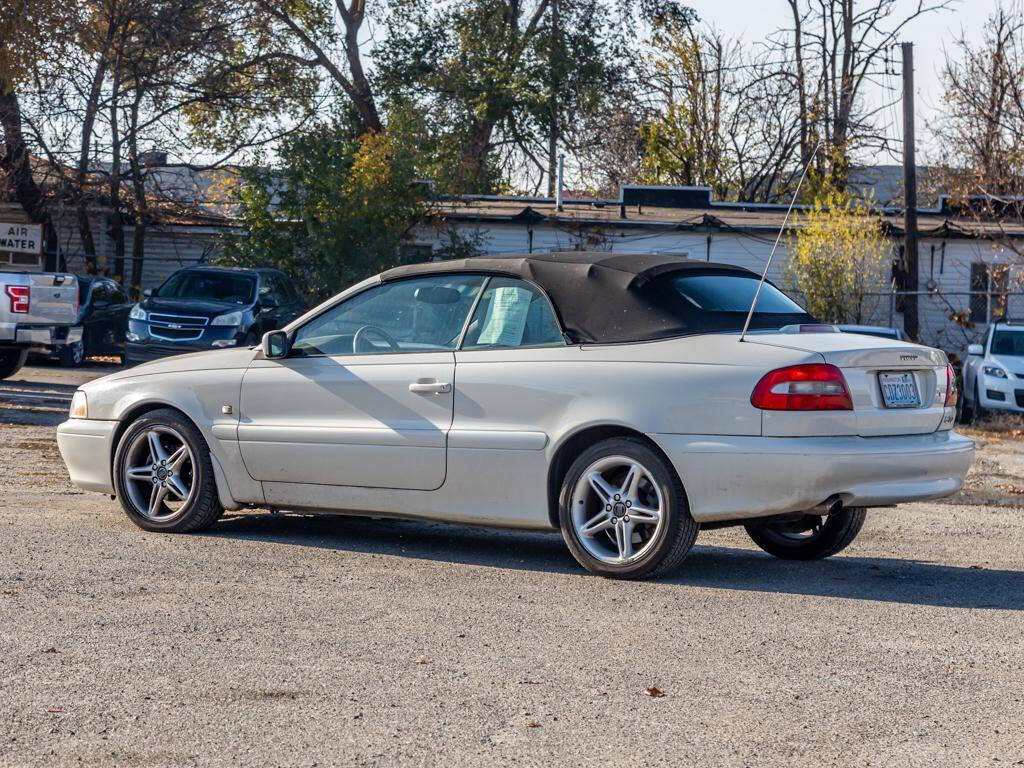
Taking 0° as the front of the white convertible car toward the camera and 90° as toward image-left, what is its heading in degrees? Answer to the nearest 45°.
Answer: approximately 135°

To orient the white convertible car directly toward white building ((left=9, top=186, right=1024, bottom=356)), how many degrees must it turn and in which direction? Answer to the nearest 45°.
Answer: approximately 45° to its right

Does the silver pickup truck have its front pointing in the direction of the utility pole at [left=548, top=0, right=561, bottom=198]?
no

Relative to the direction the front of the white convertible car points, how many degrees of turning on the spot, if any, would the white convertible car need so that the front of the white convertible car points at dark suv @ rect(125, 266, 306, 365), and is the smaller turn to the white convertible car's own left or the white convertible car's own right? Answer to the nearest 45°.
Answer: approximately 45° to the white convertible car's own right

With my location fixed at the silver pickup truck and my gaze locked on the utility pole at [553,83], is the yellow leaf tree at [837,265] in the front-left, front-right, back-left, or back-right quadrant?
front-right

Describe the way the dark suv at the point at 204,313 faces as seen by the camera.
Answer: facing the viewer and to the left of the viewer

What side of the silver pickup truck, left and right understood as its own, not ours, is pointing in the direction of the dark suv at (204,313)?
right

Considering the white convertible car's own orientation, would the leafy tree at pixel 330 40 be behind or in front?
in front

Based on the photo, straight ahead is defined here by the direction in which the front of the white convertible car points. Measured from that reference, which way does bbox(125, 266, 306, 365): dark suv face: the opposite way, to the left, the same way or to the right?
to the left

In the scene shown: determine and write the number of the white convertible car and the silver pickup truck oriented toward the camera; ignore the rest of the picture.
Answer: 0

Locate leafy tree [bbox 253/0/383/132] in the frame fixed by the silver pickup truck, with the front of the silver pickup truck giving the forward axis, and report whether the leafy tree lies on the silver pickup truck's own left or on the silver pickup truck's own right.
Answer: on the silver pickup truck's own right

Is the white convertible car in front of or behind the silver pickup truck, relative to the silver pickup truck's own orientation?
behind

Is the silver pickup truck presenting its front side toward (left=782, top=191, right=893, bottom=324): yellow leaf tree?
no
